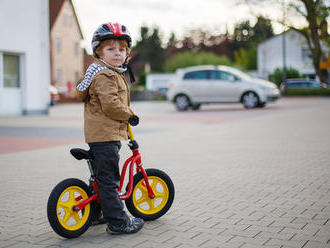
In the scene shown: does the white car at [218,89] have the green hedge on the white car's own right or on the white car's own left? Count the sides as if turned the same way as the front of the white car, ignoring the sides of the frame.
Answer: on the white car's own left

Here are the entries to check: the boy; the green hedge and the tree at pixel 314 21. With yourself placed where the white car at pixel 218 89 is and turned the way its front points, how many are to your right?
1

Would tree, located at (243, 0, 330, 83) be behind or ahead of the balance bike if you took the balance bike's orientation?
ahead

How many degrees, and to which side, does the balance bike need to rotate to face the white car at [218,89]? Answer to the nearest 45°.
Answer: approximately 45° to its left

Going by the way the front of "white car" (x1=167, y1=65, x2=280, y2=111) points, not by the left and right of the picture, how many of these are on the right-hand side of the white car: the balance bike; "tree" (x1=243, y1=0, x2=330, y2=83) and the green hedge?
1

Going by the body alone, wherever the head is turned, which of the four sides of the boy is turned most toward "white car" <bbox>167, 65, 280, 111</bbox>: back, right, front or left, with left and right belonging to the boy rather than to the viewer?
left

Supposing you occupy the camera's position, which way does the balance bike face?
facing away from the viewer and to the right of the viewer

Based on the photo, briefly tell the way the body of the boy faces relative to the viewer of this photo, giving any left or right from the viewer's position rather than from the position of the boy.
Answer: facing to the right of the viewer

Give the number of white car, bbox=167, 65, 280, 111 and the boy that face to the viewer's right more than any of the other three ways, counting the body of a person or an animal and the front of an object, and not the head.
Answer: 2

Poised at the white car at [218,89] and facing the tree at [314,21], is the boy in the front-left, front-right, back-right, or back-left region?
back-right

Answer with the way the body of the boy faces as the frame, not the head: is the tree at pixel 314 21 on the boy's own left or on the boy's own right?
on the boy's own left

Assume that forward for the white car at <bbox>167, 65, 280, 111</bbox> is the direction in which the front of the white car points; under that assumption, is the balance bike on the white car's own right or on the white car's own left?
on the white car's own right

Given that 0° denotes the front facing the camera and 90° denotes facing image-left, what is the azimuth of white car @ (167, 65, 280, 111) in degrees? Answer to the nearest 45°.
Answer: approximately 270°
